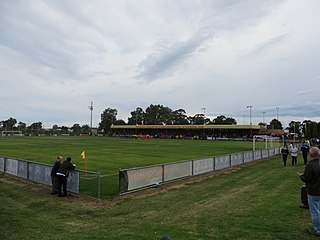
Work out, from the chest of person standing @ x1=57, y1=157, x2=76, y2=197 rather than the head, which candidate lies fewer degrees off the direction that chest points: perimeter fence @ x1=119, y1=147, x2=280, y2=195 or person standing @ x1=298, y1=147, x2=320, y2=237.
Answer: the perimeter fence

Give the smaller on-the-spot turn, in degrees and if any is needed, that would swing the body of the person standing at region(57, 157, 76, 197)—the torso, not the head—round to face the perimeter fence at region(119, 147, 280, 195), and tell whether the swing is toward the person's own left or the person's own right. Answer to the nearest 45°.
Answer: approximately 45° to the person's own right

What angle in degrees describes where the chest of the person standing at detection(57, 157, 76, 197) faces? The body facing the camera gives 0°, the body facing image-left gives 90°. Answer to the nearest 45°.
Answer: approximately 225°

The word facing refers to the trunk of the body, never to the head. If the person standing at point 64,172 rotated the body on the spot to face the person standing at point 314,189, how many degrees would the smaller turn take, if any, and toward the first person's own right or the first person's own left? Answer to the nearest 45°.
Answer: approximately 90° to the first person's own right
